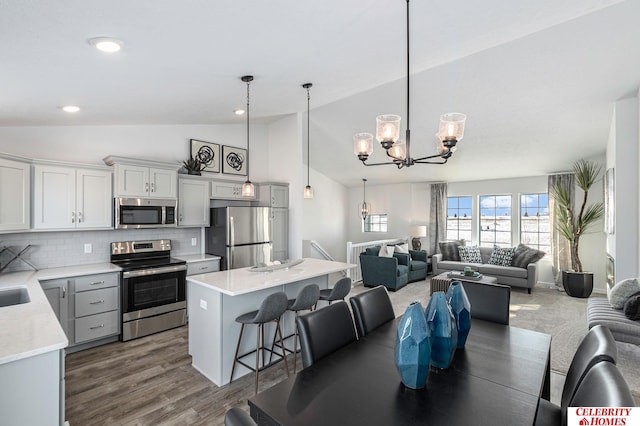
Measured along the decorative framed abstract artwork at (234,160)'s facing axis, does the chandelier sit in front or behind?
in front

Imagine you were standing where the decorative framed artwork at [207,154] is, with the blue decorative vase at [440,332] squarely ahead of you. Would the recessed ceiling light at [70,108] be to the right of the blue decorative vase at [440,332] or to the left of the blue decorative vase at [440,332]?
right

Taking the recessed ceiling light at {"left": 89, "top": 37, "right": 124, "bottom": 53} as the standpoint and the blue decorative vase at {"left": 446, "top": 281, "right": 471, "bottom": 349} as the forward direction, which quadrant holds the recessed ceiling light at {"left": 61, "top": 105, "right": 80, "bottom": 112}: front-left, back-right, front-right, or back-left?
back-left

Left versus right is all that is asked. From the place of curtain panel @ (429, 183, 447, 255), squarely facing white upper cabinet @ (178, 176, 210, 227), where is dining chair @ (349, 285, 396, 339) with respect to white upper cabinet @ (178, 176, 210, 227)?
left

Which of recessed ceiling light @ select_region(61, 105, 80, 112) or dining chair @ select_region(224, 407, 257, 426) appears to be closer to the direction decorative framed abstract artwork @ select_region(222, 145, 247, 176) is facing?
the dining chair

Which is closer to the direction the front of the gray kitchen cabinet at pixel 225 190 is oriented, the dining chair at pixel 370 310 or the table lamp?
the dining chair

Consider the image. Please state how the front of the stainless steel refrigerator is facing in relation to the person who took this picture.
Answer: facing the viewer and to the right of the viewer

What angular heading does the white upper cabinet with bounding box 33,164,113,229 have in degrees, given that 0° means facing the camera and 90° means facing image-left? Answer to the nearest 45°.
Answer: approximately 315°

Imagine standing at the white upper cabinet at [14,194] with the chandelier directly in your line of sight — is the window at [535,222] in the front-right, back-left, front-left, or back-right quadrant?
front-left

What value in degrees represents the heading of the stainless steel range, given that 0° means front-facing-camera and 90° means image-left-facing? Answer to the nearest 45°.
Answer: approximately 315°

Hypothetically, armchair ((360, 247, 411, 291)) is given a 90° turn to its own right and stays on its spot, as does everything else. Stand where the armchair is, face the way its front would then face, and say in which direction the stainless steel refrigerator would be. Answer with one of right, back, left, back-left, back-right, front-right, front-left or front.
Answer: front

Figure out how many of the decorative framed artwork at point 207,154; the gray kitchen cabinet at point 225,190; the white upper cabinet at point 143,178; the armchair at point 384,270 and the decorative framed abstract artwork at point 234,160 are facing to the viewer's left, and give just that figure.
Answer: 0

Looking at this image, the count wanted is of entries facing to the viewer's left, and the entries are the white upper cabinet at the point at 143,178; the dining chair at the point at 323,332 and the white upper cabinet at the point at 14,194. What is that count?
0
